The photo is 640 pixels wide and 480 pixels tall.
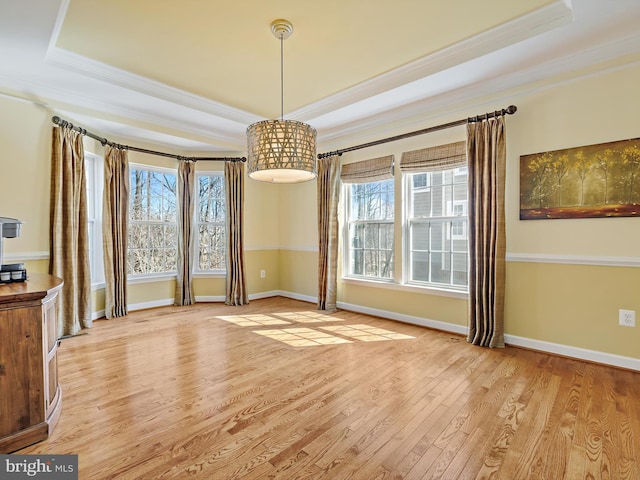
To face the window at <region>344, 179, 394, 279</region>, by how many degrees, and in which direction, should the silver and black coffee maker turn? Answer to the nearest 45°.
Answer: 0° — it already faces it

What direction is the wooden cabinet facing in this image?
to the viewer's right

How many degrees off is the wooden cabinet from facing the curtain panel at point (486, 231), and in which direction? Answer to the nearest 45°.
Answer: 0° — it already faces it

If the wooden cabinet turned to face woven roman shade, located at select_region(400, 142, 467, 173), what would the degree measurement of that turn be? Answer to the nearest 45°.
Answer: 0° — it already faces it

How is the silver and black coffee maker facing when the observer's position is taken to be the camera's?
facing to the right of the viewer
